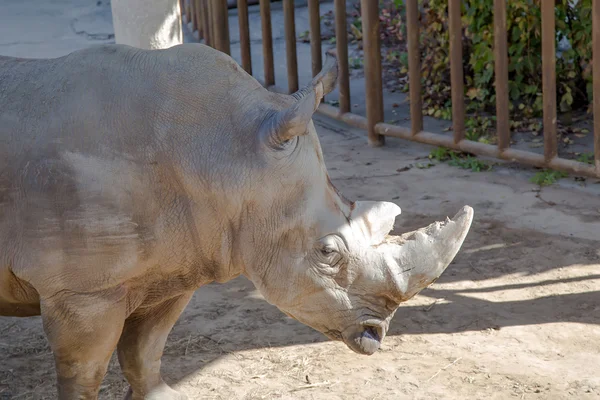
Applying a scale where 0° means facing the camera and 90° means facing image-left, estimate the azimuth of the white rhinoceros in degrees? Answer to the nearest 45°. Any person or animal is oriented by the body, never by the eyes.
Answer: approximately 270°

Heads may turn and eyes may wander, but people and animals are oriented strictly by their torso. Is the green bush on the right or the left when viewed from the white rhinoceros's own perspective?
on its left

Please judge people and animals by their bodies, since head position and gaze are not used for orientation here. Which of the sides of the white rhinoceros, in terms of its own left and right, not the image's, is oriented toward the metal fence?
left
